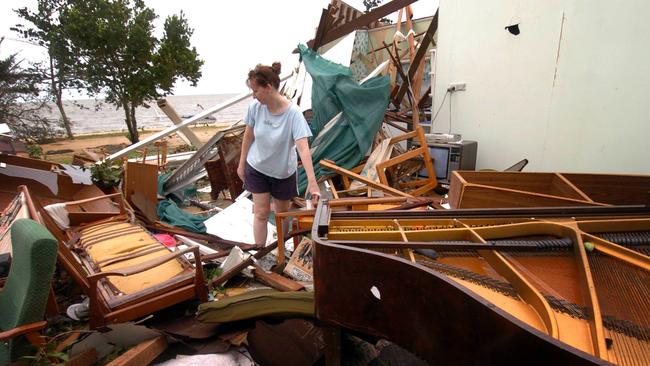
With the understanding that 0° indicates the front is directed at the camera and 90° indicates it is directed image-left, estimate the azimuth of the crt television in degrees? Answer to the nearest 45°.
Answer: approximately 45°

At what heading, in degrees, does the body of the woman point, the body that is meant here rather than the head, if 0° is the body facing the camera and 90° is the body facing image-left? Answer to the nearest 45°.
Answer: approximately 45°

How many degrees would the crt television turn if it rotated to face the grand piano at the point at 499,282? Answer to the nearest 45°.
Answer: approximately 45° to its left

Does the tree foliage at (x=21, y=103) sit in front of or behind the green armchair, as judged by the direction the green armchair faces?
behind

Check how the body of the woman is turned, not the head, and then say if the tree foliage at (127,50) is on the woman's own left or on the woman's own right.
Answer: on the woman's own right

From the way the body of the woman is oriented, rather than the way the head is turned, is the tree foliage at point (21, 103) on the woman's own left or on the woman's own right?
on the woman's own right

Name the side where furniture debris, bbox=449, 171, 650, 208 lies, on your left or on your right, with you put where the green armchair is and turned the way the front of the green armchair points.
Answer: on your left
